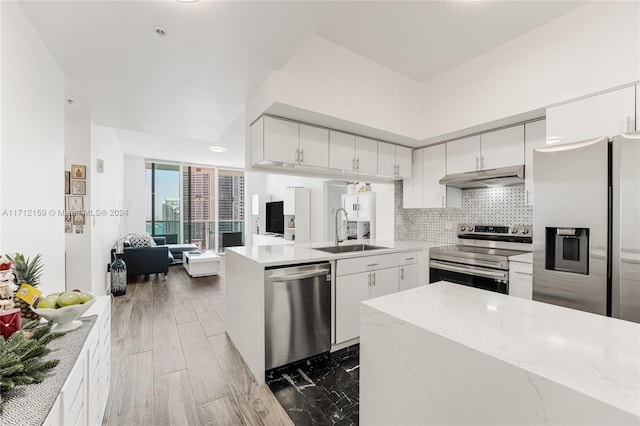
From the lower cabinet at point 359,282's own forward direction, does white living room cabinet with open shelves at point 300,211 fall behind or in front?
behind

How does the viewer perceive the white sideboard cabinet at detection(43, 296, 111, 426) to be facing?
facing to the right of the viewer

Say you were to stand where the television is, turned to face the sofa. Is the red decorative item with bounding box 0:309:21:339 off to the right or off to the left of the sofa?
left

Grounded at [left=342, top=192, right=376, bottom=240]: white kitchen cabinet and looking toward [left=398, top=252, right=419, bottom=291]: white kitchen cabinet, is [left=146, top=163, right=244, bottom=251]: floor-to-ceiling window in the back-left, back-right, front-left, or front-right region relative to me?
back-right

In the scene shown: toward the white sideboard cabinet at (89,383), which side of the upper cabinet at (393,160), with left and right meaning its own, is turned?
right

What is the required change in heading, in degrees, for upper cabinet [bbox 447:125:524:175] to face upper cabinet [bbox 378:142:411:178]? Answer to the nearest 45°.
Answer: approximately 45° to its right

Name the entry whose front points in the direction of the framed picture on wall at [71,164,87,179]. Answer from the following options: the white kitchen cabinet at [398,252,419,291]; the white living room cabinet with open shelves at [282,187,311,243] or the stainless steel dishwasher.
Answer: the white living room cabinet with open shelves at [282,187,311,243]
